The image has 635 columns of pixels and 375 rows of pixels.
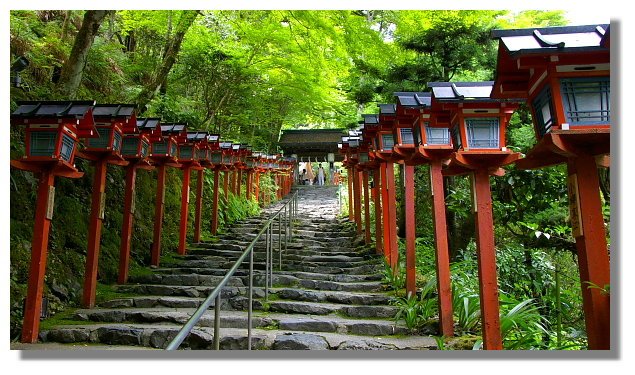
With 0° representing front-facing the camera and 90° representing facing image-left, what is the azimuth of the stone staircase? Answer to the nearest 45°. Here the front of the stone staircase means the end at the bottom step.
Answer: approximately 0°

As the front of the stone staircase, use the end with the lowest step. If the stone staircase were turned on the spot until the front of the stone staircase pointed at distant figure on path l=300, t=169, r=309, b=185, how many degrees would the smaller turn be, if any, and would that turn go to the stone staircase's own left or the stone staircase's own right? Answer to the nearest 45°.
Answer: approximately 180°

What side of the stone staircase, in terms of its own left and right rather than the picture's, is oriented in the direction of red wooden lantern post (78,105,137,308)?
right

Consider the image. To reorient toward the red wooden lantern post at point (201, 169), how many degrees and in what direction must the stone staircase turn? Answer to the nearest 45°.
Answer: approximately 180°

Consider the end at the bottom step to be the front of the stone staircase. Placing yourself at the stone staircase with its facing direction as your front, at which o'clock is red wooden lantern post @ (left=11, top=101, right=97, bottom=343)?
The red wooden lantern post is roughly at 2 o'clock from the stone staircase.
